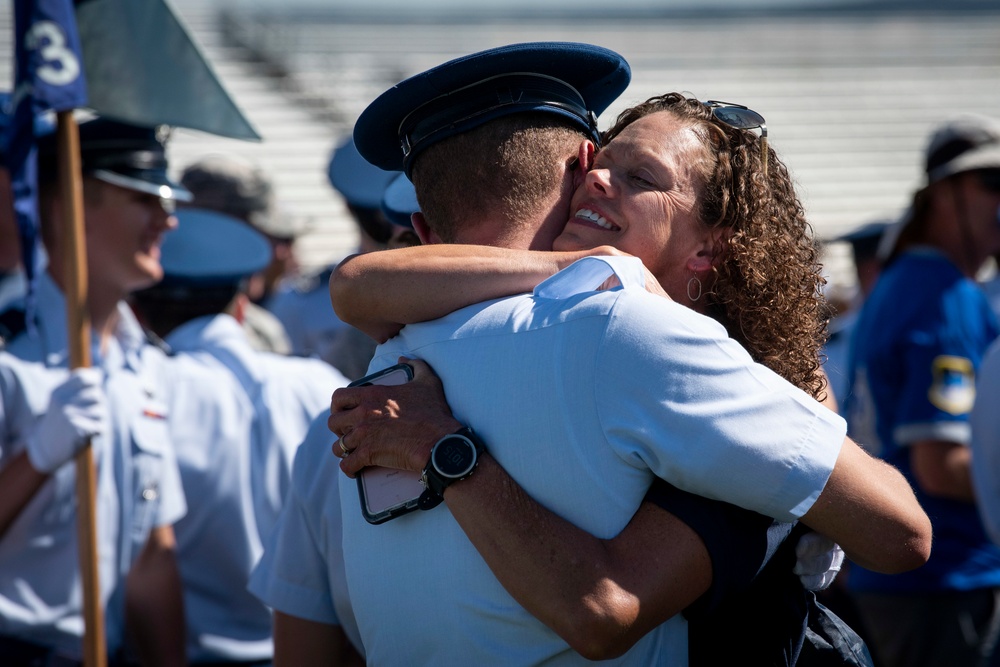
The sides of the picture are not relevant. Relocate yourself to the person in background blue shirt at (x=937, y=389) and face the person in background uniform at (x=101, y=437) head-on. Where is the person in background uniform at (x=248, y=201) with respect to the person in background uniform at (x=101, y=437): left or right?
right

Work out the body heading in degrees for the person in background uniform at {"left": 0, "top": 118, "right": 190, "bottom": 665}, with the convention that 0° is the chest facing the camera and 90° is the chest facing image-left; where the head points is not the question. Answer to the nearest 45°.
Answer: approximately 315°

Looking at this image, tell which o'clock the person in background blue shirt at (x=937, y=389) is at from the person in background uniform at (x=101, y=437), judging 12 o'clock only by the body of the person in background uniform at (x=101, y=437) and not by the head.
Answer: the person in background blue shirt at (x=937, y=389) is roughly at 11 o'clock from the person in background uniform at (x=101, y=437).

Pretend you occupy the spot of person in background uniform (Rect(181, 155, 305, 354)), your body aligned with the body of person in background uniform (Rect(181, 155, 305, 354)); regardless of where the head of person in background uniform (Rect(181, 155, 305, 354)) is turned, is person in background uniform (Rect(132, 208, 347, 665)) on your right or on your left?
on your right
